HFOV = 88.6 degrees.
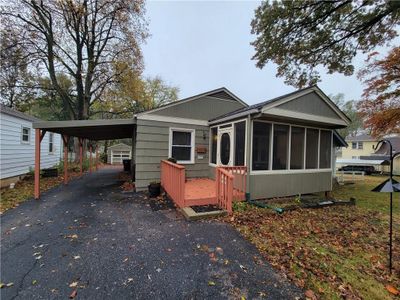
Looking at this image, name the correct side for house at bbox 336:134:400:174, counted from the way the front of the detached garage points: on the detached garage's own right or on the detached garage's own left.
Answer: on the detached garage's own left

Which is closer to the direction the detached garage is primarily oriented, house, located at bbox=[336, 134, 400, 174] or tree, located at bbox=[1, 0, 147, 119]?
the tree

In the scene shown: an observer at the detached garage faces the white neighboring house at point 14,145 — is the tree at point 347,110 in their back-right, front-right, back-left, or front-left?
back-left

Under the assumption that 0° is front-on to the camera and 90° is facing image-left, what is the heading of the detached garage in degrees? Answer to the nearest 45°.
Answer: approximately 0°

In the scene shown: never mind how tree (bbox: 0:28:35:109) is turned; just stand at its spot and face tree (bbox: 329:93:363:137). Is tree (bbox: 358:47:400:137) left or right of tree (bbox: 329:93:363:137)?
right

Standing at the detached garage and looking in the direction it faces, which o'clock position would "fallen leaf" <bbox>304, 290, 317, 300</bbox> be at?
The fallen leaf is roughly at 12 o'clock from the detached garage.

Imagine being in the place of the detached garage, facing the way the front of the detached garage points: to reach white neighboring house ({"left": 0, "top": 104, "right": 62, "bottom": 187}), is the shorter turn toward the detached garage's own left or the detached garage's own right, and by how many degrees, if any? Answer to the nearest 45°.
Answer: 0° — it already faces it

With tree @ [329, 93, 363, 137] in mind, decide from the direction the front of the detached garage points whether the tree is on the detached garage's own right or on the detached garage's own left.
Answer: on the detached garage's own left
